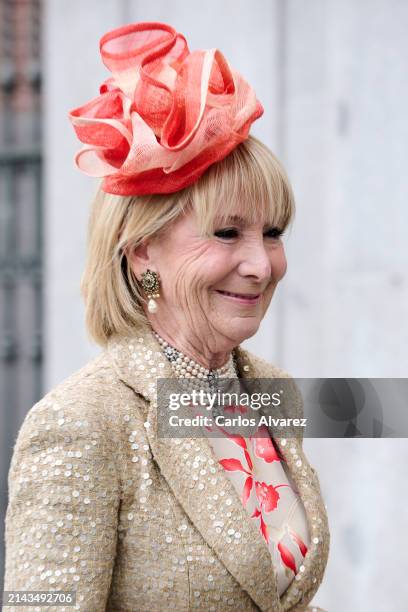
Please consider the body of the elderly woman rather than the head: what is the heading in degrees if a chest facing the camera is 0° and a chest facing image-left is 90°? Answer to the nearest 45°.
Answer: approximately 315°
